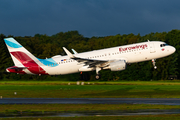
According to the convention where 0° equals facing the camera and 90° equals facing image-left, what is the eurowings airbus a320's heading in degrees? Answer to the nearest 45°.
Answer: approximately 270°
